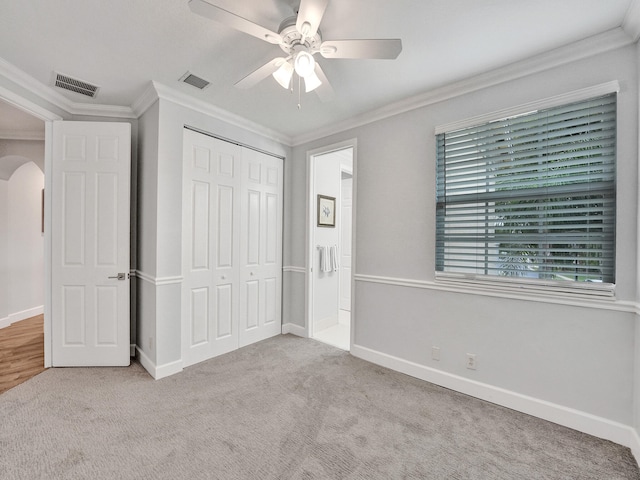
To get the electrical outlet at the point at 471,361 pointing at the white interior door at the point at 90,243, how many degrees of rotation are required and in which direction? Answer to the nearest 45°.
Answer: approximately 45° to its right

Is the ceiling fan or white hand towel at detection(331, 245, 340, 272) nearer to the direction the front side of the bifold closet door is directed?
the ceiling fan

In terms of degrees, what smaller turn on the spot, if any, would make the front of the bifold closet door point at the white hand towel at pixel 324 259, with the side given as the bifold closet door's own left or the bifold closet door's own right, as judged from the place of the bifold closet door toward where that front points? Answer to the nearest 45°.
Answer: approximately 45° to the bifold closet door's own left

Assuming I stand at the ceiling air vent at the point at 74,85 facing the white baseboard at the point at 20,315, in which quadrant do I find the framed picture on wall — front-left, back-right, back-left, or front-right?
back-right

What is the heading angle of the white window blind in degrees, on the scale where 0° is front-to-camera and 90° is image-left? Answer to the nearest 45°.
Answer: approximately 45°

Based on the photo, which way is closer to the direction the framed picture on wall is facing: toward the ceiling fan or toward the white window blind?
the white window blind

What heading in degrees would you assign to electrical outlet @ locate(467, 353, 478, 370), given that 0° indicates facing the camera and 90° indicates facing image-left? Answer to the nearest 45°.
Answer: approximately 45°

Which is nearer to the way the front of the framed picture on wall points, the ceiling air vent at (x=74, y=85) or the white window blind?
the white window blind
